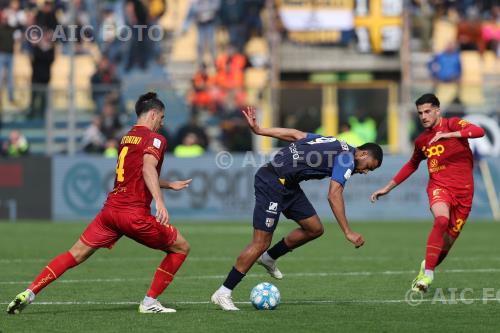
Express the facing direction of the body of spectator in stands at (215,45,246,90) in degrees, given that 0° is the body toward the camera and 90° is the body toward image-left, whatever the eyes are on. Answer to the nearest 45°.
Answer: approximately 0°

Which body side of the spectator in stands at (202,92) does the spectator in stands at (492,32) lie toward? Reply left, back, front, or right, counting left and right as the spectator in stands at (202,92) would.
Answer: left

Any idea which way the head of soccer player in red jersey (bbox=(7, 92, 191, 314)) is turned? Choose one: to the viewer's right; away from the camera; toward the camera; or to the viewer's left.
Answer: to the viewer's right

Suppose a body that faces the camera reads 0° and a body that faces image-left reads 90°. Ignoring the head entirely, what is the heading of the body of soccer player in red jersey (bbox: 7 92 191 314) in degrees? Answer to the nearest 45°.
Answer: approximately 225°

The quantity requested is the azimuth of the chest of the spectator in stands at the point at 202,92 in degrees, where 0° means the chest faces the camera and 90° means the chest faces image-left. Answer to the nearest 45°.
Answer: approximately 0°
